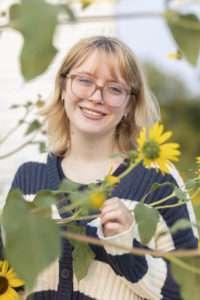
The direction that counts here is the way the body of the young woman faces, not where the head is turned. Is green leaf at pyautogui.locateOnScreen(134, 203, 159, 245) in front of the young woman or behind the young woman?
in front

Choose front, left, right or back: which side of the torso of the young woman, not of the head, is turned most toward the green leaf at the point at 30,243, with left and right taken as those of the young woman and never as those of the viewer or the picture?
front

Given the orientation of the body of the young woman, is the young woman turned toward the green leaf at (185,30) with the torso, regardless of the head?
yes

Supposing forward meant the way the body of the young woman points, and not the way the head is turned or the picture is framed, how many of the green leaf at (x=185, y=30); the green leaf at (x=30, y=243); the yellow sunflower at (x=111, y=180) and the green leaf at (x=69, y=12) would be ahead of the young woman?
4

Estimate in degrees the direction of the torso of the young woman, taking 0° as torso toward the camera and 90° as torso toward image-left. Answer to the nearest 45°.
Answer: approximately 0°

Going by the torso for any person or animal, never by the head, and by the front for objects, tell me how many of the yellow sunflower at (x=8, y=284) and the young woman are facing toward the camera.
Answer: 2

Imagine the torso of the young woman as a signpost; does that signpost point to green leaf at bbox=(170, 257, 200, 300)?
yes
